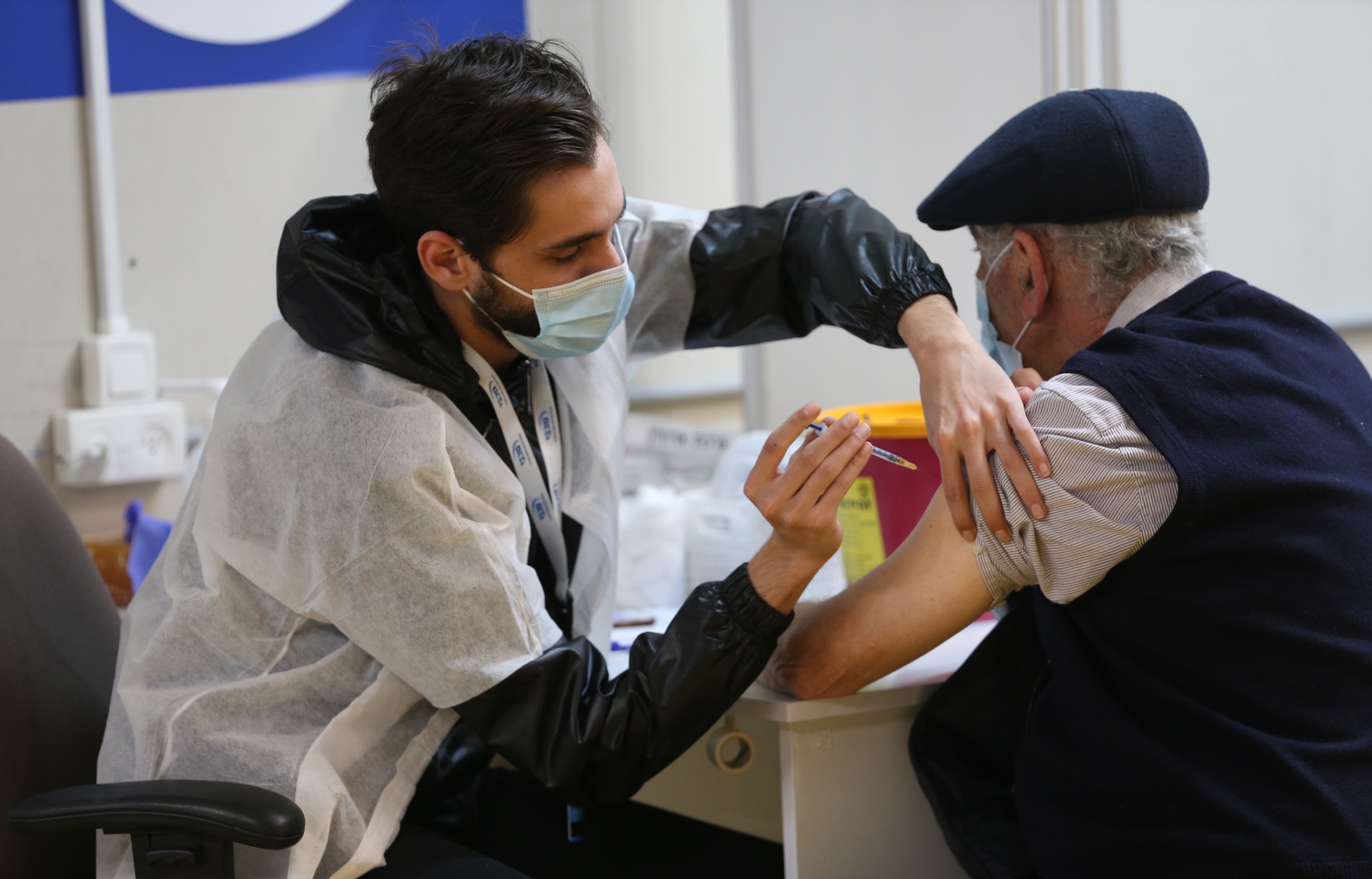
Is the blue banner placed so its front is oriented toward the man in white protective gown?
yes

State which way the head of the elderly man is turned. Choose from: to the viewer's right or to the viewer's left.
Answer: to the viewer's left

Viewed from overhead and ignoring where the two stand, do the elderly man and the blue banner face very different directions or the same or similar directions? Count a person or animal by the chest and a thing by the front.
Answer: very different directions

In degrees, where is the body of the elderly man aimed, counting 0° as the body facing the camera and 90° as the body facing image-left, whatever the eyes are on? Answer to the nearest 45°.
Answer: approximately 135°

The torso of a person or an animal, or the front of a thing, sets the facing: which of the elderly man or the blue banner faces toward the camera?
the blue banner

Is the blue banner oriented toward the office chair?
yes

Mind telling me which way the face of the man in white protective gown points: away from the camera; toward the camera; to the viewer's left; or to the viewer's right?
to the viewer's right

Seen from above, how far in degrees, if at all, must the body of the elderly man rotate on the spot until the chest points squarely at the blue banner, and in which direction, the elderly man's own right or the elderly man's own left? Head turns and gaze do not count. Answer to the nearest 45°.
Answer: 0° — they already face it

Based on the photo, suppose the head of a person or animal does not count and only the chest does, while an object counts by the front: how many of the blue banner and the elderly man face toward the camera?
1

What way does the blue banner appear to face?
toward the camera

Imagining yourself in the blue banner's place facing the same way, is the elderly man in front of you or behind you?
in front

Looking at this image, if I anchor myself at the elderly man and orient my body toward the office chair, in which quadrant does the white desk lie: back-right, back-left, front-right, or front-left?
front-right
